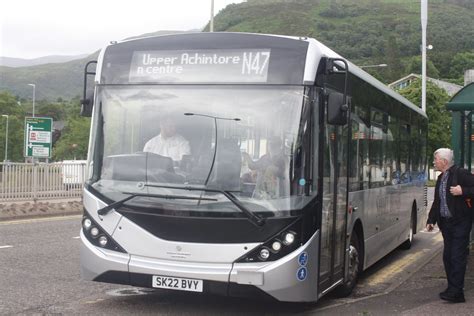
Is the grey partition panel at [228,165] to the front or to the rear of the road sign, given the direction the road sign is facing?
to the front

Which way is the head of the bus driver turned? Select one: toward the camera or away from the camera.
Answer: toward the camera

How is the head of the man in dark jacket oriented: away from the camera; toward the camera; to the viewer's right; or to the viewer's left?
to the viewer's left

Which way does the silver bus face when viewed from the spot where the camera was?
facing the viewer and to the left of the viewer

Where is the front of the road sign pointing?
toward the camera

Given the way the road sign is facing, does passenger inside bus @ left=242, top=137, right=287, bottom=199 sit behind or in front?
in front
